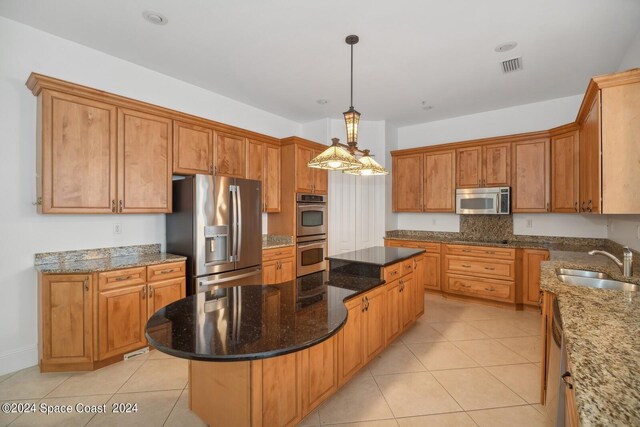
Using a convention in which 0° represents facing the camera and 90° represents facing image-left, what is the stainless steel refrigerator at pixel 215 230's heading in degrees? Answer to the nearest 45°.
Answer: approximately 315°

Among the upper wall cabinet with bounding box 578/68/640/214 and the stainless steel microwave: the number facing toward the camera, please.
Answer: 1

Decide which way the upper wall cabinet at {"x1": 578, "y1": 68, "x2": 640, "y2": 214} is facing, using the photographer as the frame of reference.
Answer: facing to the left of the viewer

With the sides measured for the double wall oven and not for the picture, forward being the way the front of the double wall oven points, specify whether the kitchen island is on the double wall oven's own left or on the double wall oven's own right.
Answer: on the double wall oven's own right

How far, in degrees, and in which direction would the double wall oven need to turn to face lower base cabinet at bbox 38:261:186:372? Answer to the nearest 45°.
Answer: approximately 90° to its right

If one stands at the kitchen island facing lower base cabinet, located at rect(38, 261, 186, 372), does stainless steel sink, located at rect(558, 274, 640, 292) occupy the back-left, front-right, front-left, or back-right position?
back-right
